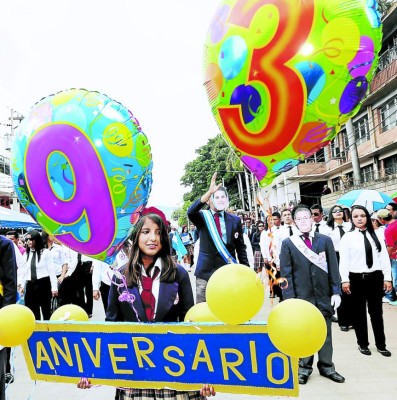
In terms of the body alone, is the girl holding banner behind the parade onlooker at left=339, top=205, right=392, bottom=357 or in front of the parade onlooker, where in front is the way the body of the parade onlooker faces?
in front

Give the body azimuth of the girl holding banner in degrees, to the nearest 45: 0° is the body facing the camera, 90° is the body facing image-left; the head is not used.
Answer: approximately 0°

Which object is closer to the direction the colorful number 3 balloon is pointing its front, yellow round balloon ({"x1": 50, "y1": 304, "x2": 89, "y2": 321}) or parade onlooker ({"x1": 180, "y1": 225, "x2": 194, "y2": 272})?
the yellow round balloon

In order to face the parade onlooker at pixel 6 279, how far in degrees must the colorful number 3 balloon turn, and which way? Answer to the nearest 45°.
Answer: approximately 90° to its right

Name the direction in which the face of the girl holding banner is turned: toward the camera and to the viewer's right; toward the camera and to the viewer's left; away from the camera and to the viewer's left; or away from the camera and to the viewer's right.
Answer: toward the camera and to the viewer's right
